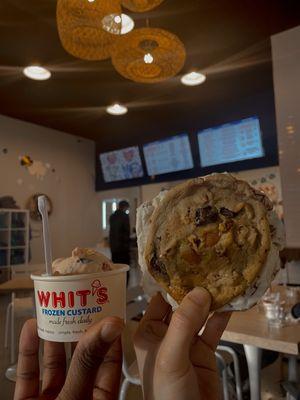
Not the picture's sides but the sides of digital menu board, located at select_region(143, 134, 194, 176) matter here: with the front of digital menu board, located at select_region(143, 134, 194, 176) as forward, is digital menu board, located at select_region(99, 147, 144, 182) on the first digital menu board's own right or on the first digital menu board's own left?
on the first digital menu board's own right

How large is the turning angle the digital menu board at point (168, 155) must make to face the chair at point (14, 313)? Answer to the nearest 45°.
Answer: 0° — it already faces it

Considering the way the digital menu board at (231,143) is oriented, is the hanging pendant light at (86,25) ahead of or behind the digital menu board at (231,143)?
ahead

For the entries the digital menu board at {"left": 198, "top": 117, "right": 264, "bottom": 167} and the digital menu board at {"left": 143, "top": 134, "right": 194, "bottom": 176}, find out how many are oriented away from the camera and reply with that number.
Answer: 0

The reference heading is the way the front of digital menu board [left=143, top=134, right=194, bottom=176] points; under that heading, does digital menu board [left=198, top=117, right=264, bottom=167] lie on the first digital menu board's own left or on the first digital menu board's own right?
on the first digital menu board's own left

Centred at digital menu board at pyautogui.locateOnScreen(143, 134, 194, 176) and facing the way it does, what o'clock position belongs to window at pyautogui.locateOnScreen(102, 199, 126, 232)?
The window is roughly at 3 o'clock from the digital menu board.

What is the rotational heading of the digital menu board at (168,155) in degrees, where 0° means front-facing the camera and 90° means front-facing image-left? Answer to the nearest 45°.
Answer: approximately 45°

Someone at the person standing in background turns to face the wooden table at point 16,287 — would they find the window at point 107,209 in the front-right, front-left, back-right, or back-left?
back-right

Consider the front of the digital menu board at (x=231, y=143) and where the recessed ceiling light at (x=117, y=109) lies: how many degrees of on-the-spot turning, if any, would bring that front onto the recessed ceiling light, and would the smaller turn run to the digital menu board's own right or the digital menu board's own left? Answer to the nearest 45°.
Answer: approximately 45° to the digital menu board's own right

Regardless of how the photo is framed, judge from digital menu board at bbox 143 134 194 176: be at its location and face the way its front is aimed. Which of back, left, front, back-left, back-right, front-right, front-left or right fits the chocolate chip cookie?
front-left

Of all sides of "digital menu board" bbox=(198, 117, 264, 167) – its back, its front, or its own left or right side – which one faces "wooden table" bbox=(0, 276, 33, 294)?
front

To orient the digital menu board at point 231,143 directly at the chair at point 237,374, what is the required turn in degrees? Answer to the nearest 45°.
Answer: approximately 45° to its left

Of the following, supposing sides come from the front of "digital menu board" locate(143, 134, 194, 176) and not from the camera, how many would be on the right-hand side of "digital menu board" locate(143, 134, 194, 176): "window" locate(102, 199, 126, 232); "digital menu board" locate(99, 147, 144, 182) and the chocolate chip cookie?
2
